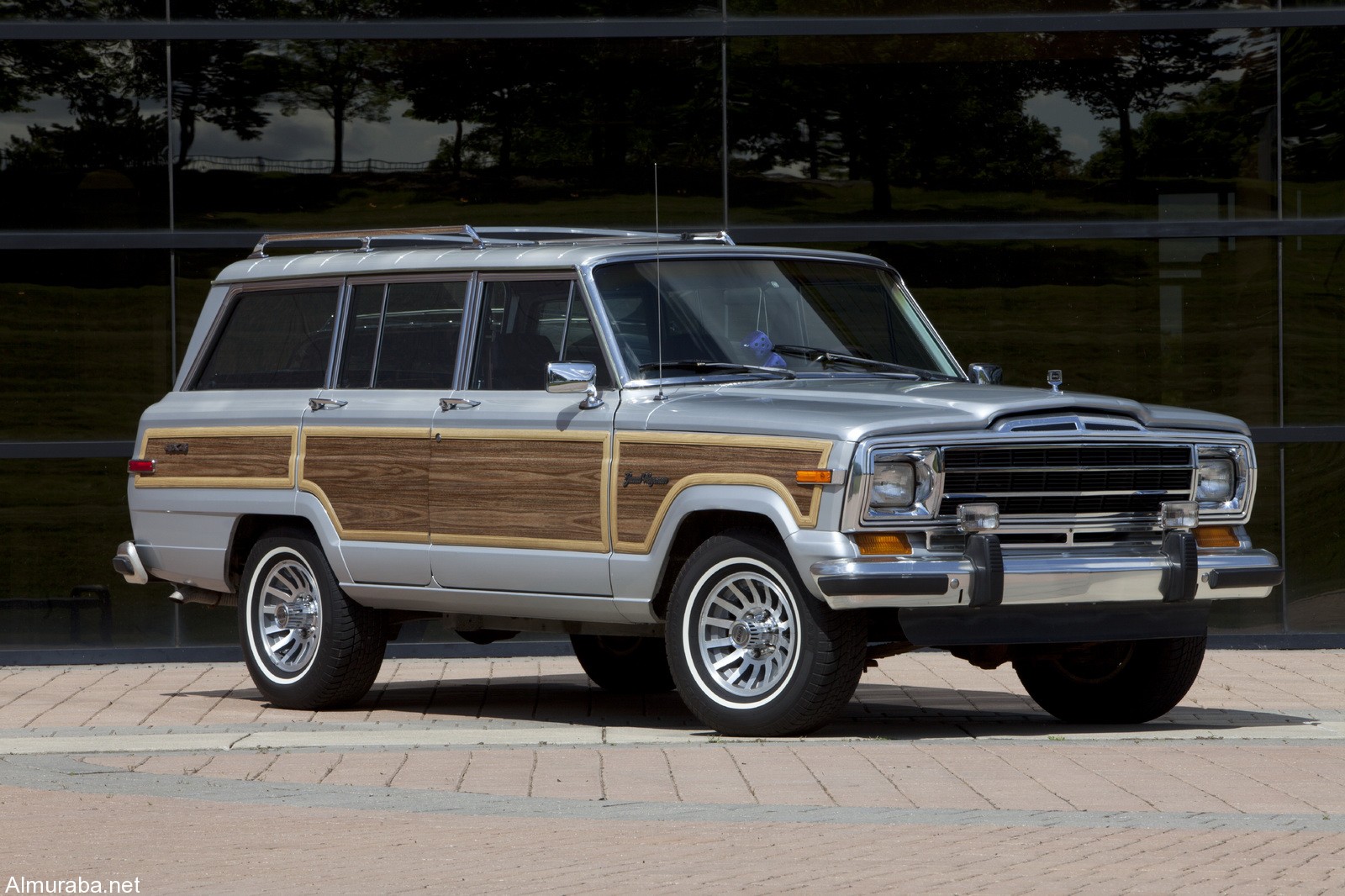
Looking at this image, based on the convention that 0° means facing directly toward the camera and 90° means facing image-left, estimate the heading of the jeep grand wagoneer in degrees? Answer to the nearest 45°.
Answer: approximately 315°
